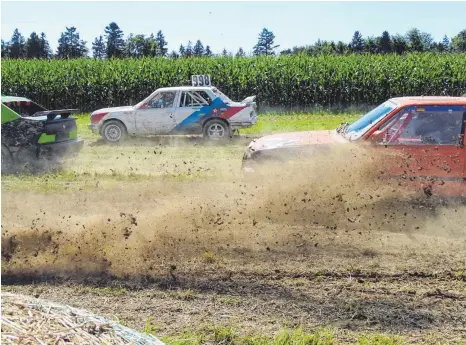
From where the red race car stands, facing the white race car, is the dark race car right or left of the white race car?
left

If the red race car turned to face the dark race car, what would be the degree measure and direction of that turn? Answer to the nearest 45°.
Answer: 0° — it already faces it

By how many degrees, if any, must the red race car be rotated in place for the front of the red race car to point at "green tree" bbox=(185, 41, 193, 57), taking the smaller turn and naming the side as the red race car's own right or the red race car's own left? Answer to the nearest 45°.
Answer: approximately 90° to the red race car's own right

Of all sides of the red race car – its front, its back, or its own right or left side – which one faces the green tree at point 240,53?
right

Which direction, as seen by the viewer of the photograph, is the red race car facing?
facing to the left of the viewer
